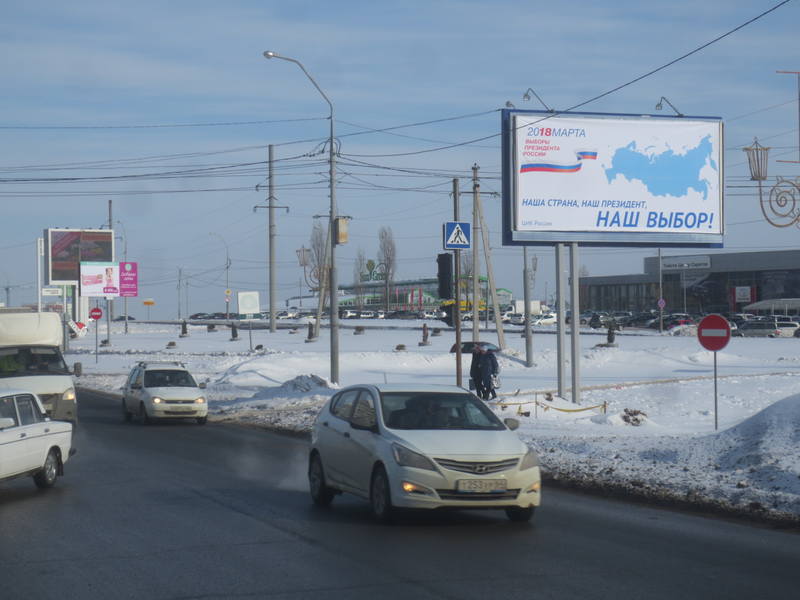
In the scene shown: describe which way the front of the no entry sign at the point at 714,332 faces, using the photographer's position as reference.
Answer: facing the viewer

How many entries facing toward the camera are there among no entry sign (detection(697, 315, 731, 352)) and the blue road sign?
2

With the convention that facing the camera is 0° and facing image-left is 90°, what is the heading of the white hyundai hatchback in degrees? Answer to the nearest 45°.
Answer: approximately 315°

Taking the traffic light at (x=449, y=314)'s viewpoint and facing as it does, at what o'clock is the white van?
The white van is roughly at 12 o'clock from the traffic light.

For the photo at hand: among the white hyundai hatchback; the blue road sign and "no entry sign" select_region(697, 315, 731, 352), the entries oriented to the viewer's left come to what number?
0

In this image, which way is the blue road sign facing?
toward the camera

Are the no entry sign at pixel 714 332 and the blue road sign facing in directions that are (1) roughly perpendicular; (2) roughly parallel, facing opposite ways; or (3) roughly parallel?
roughly parallel

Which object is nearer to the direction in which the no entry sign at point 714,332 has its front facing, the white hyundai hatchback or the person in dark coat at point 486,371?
the white hyundai hatchback

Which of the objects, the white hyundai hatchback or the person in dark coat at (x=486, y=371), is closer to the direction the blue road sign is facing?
the white hyundai hatchback

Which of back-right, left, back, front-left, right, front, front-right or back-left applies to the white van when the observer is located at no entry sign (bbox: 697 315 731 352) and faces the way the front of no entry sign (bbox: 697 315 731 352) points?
right

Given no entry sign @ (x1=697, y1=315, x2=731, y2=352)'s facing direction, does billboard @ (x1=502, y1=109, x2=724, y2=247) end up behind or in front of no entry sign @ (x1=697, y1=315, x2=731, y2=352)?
behind
